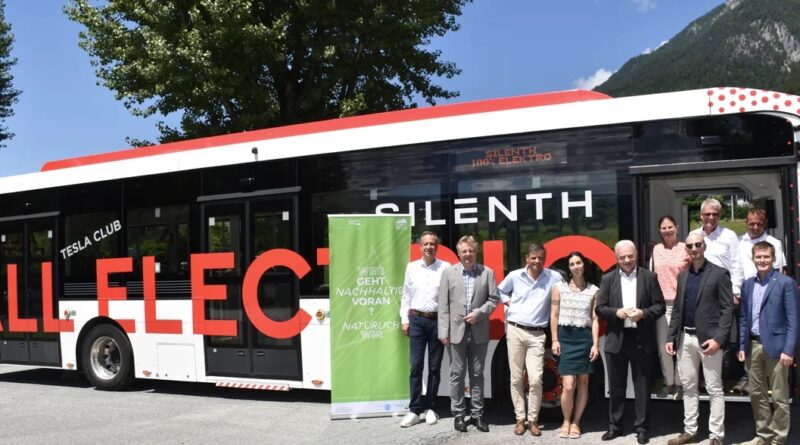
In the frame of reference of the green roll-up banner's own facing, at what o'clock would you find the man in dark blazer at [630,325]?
The man in dark blazer is roughly at 10 o'clock from the green roll-up banner.

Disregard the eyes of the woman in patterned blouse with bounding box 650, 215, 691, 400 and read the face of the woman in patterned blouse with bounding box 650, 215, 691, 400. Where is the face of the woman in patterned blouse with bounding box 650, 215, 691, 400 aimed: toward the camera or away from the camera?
toward the camera

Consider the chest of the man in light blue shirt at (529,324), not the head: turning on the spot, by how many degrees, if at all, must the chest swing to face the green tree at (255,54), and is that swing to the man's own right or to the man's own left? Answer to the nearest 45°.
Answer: approximately 135° to the man's own right

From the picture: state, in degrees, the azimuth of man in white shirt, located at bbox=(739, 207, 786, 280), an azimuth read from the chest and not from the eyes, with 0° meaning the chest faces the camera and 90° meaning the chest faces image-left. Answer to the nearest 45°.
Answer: approximately 0°

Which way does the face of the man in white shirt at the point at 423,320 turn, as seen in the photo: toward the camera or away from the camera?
toward the camera

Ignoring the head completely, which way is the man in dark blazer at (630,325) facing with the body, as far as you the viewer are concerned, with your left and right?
facing the viewer

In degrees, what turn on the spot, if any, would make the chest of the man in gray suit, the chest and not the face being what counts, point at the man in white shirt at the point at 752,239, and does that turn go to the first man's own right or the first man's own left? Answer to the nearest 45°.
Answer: approximately 90° to the first man's own left

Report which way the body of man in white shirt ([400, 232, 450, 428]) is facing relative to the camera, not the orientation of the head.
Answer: toward the camera

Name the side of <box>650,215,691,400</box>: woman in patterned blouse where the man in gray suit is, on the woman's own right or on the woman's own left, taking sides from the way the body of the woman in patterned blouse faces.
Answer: on the woman's own right

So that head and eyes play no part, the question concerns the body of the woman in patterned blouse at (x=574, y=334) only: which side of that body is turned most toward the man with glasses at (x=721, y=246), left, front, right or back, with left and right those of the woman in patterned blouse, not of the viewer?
left

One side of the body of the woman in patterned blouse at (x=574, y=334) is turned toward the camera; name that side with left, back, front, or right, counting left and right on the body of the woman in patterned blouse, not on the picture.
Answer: front

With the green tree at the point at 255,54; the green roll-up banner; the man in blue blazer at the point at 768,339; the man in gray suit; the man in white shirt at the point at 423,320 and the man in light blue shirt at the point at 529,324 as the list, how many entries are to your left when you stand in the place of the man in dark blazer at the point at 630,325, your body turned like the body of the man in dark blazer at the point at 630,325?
1
